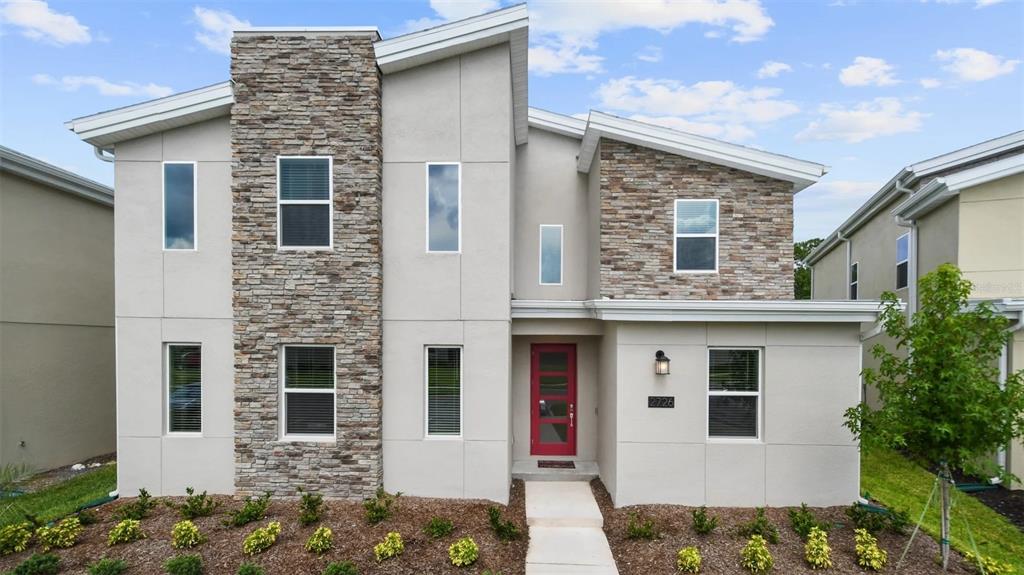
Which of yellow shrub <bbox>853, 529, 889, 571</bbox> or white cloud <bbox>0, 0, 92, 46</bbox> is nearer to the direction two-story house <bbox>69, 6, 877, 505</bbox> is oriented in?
the yellow shrub

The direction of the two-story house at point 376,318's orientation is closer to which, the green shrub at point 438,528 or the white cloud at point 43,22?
the green shrub

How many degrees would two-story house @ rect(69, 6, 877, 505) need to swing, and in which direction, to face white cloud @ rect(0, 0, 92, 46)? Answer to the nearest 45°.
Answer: approximately 135° to its right

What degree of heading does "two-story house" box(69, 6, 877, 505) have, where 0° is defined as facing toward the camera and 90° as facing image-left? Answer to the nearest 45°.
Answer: approximately 0°
